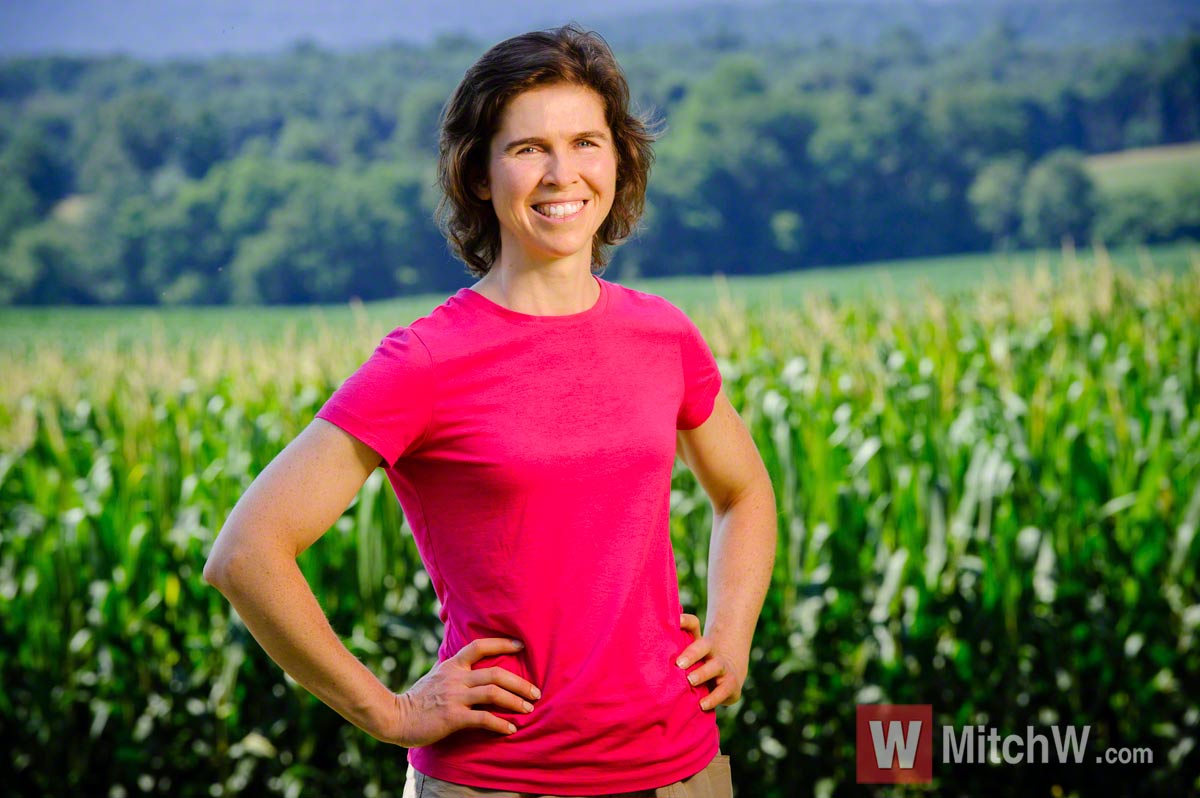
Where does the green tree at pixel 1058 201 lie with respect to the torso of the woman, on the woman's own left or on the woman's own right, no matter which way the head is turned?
on the woman's own left

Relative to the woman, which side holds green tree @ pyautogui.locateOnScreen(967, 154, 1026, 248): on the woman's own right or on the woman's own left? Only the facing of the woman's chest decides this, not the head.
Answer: on the woman's own left

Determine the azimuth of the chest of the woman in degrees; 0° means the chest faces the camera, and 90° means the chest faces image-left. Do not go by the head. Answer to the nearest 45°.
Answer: approximately 315°
